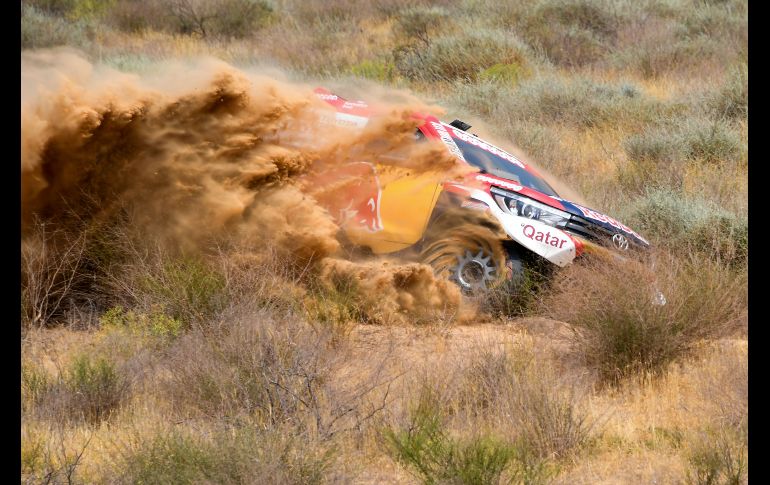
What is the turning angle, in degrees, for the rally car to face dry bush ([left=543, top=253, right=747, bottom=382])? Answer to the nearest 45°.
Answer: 0° — it already faces it

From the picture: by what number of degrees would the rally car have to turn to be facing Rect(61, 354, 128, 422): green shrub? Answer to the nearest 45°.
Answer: approximately 90° to its right

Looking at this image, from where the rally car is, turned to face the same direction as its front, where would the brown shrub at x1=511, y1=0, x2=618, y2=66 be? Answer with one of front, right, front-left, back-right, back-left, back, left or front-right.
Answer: back-left

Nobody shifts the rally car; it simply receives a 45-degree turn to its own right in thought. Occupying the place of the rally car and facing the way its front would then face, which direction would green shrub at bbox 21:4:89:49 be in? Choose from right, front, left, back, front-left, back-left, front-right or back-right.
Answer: back-right

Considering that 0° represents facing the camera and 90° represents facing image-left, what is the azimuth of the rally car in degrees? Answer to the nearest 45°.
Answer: approximately 315°

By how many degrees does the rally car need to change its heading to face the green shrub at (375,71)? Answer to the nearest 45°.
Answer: approximately 135° to its left

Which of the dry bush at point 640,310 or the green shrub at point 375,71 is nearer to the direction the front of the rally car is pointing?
the dry bush

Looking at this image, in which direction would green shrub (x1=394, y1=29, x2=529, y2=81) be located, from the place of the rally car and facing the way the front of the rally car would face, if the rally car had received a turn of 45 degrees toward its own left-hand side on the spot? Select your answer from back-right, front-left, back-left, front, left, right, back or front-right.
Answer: left

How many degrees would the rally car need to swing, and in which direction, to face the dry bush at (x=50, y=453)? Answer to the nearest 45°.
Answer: approximately 90° to its right

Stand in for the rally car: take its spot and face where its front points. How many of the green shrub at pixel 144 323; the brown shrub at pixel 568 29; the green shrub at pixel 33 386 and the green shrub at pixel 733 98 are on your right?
2

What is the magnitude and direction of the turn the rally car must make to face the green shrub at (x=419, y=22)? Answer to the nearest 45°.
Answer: approximately 135° to its left

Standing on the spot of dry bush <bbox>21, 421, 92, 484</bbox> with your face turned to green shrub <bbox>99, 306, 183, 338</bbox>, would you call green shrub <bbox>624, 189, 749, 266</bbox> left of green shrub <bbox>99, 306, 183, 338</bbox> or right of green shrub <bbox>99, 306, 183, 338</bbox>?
right

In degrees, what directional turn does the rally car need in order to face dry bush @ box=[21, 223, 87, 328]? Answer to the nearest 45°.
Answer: approximately 135° to its right

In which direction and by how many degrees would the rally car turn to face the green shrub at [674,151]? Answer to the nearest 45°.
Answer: approximately 90° to its left

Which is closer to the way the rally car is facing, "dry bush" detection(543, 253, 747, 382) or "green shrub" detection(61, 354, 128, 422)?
the dry bush

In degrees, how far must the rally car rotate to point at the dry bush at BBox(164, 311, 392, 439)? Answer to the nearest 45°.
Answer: approximately 45° to its right

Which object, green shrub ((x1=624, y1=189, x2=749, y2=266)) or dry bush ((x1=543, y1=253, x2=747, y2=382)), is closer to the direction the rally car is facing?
the dry bush

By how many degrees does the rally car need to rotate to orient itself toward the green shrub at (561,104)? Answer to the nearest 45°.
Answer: approximately 135° to its left

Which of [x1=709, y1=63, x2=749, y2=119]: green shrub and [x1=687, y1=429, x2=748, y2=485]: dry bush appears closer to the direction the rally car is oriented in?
the dry bush
